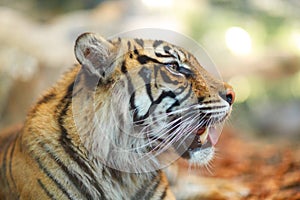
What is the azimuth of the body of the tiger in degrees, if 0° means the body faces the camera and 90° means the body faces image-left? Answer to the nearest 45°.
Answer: approximately 270°
